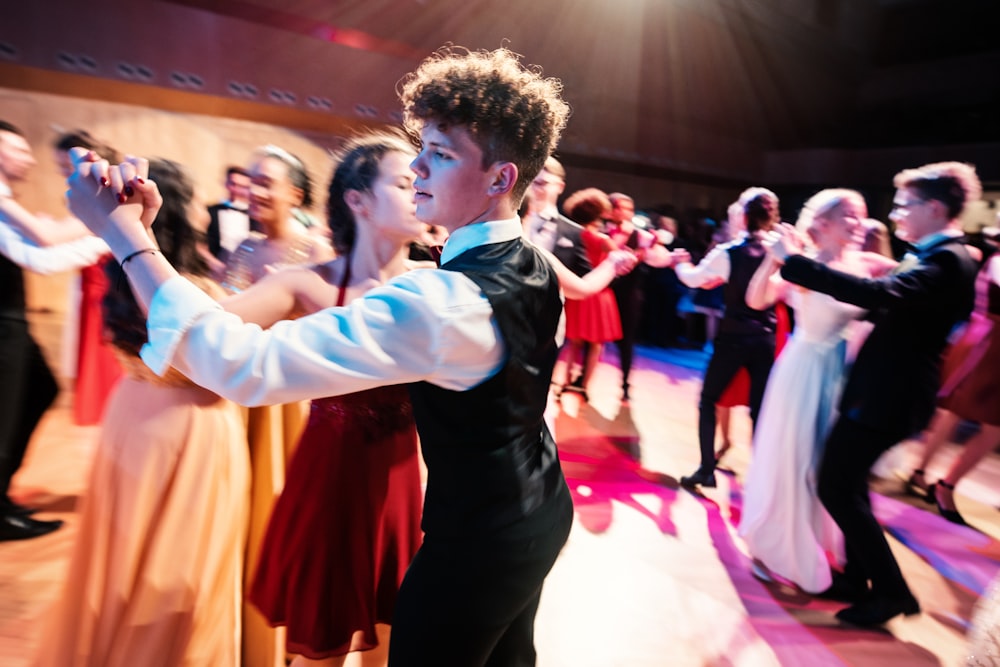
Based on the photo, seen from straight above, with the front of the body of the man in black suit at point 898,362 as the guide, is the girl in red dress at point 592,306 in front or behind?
in front

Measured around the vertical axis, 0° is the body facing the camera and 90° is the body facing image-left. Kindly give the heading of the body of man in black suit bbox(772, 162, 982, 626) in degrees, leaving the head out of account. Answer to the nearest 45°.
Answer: approximately 90°

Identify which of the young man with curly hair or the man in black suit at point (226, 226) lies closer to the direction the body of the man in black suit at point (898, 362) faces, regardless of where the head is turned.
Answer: the man in black suit

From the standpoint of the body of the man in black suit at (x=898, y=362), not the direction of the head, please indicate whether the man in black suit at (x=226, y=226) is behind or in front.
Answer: in front

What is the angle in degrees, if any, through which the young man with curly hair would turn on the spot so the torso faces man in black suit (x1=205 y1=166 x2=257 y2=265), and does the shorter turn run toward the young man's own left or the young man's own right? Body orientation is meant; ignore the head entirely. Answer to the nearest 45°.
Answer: approximately 90° to the young man's own right

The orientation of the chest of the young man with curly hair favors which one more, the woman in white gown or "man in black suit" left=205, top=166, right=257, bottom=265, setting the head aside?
the man in black suit

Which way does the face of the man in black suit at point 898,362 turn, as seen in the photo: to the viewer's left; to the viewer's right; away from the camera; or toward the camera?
to the viewer's left

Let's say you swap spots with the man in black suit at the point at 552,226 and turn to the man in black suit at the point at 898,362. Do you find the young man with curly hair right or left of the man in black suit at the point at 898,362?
right

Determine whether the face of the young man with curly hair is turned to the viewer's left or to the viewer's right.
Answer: to the viewer's left

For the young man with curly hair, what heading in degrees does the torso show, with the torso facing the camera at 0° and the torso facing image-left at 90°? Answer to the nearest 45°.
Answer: approximately 90°

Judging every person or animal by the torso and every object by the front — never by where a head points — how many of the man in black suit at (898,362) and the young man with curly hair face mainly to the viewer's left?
2

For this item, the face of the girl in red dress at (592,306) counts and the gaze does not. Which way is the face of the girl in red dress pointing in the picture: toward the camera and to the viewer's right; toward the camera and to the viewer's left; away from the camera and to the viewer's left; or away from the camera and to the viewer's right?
away from the camera and to the viewer's right

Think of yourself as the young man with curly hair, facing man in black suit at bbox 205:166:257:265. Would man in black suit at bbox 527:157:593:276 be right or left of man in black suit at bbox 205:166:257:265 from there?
right
